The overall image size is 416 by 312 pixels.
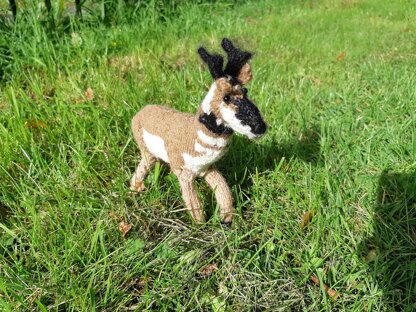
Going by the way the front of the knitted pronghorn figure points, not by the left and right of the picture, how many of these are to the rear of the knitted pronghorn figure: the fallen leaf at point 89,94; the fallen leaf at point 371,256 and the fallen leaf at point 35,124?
2

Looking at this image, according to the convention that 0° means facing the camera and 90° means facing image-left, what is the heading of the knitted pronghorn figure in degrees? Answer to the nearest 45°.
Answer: approximately 315°

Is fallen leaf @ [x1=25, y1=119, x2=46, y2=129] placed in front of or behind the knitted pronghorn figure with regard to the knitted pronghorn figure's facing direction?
behind

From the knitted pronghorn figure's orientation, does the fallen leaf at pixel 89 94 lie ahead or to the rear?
to the rear
